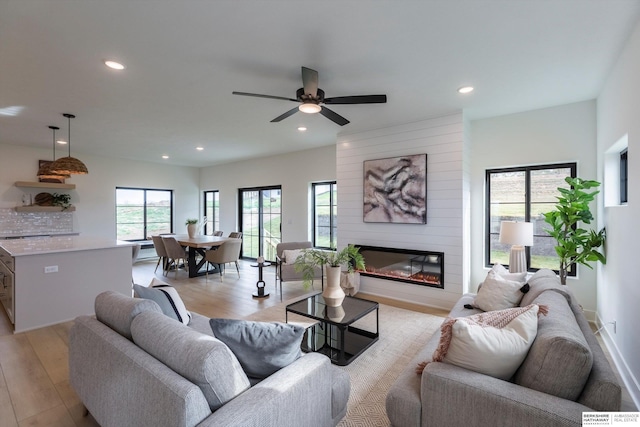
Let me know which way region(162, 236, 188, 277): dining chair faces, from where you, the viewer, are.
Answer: facing away from the viewer and to the right of the viewer

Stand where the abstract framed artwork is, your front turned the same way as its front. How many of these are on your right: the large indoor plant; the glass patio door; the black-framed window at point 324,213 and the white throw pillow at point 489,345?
2

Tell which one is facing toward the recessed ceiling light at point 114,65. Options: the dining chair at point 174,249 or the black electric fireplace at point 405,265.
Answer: the black electric fireplace

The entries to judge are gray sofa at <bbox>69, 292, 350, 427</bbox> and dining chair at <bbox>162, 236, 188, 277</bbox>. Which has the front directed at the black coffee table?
the gray sofa

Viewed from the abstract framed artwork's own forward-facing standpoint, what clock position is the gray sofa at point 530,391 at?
The gray sofa is roughly at 10 o'clock from the abstract framed artwork.

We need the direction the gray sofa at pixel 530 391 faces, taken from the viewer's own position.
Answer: facing to the left of the viewer

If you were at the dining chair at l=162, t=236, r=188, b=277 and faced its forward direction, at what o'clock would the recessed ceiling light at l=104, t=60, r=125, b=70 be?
The recessed ceiling light is roughly at 5 o'clock from the dining chair.

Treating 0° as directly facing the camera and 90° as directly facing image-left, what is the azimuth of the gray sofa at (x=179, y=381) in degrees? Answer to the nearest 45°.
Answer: approximately 225°

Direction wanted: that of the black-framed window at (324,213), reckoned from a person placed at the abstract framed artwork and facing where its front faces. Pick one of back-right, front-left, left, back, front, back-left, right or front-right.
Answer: right

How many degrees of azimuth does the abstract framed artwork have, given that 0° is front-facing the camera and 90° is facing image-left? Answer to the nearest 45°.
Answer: approximately 45°

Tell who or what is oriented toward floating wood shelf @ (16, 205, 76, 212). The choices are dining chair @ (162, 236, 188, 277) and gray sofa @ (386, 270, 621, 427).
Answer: the gray sofa

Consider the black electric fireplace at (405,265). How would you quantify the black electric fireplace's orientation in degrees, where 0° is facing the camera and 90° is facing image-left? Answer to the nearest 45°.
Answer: approximately 45°

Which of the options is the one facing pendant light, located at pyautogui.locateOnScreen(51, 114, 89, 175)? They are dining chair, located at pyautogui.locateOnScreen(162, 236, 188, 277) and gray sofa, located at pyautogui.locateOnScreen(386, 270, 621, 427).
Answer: the gray sofa

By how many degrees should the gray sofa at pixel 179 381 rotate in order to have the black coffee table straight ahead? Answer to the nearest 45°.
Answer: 0° — it already faces it

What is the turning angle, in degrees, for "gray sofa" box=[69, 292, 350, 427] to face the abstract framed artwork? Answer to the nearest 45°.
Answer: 0° — it already faces it
